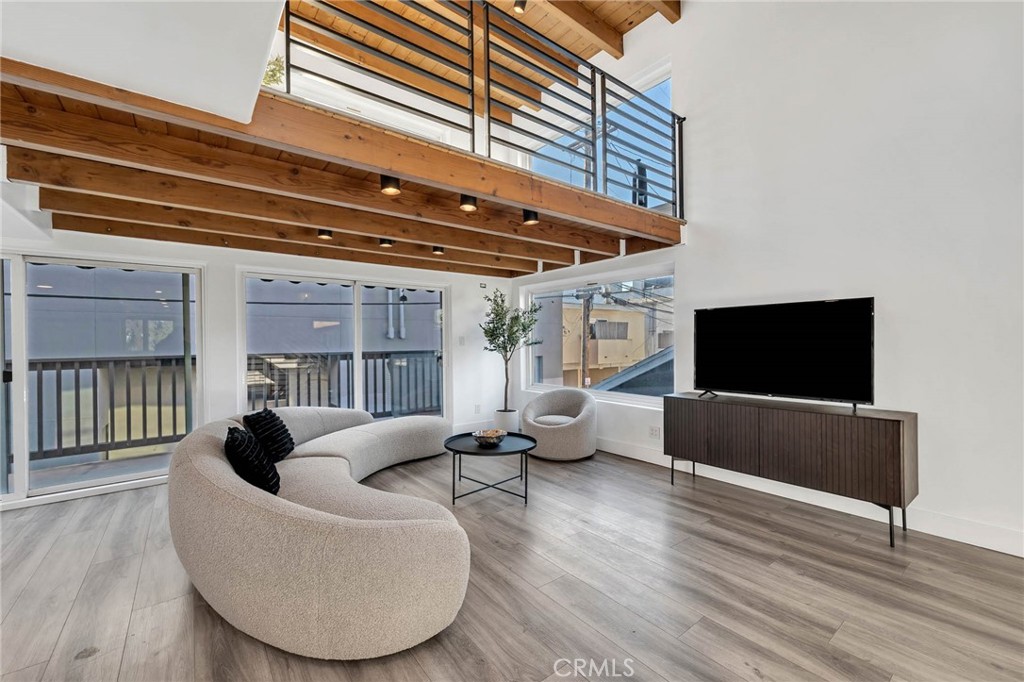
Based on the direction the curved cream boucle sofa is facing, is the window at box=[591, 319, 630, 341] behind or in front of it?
in front

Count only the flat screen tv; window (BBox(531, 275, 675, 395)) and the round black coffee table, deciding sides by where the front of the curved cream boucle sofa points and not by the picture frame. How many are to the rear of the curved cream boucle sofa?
0

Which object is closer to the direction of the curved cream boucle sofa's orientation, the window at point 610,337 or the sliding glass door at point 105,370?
the window

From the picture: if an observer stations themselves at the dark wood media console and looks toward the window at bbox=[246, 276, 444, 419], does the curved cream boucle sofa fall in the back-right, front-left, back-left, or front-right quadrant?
front-left

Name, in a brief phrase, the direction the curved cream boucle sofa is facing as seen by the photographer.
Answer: facing away from the viewer and to the right of the viewer

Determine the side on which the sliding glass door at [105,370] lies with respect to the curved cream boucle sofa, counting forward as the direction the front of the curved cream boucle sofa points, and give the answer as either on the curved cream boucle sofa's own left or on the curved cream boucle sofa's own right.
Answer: on the curved cream boucle sofa's own left

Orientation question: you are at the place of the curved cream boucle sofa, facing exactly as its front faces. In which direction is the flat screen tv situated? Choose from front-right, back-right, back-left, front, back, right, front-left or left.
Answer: front-right

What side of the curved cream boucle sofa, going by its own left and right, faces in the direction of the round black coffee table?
front

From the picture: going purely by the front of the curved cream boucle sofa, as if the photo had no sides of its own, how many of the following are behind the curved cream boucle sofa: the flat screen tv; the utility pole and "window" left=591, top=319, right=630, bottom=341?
0

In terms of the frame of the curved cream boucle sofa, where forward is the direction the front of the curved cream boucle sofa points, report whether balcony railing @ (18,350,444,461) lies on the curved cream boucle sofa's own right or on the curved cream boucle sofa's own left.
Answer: on the curved cream boucle sofa's own left

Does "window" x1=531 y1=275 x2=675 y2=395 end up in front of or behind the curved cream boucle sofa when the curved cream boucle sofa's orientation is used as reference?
in front

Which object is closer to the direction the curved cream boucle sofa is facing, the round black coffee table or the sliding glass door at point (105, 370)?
the round black coffee table
